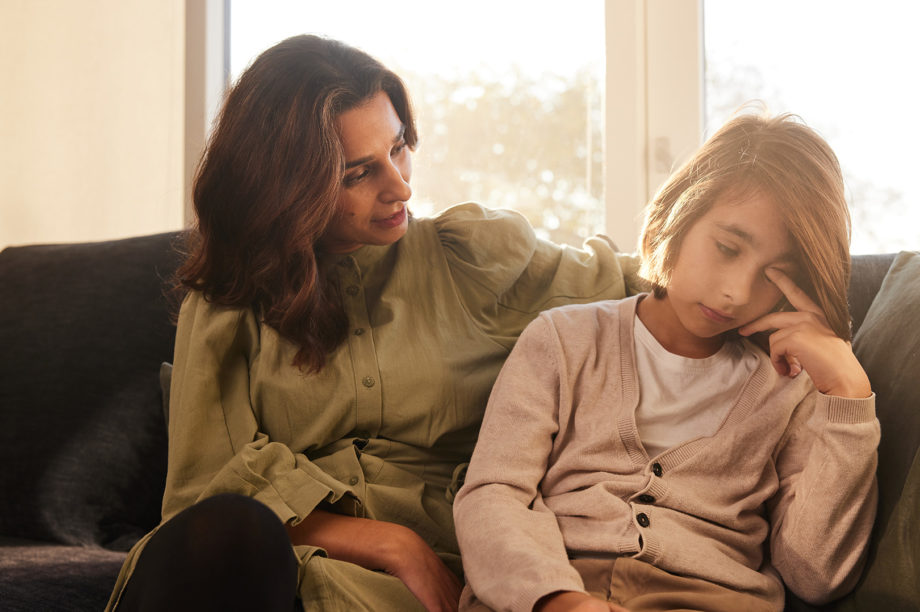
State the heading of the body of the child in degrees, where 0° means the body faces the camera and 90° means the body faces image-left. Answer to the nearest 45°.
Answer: approximately 0°

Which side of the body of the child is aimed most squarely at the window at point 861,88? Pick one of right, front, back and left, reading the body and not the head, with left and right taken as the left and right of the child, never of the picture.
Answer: back

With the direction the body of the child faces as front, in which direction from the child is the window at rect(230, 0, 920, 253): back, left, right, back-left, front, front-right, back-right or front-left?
back

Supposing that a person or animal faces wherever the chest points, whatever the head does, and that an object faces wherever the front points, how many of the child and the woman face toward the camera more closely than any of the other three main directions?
2

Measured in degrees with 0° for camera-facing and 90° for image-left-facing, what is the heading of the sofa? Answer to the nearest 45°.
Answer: approximately 0°

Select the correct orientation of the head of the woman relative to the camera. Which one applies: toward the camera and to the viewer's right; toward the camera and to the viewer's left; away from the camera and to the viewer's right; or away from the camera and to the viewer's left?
toward the camera and to the viewer's right

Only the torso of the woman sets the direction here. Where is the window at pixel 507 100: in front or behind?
behind
